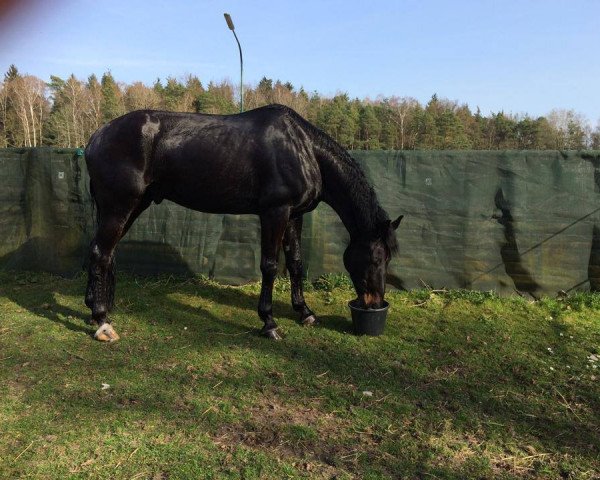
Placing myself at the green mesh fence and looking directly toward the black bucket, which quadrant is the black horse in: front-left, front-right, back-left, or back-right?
front-right

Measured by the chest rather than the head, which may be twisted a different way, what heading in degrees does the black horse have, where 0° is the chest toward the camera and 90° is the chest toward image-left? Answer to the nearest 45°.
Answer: approximately 270°
